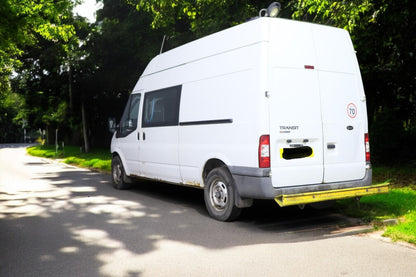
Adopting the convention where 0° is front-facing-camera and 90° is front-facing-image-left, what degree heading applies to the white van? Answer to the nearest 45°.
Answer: approximately 135°
